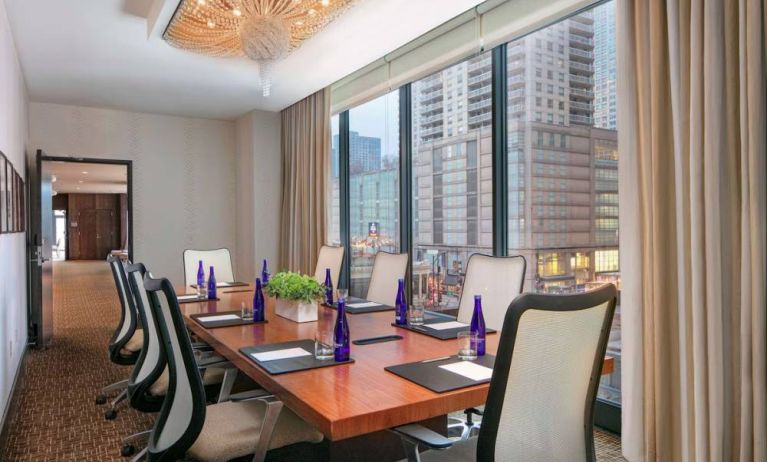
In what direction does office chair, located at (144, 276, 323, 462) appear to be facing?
to the viewer's right

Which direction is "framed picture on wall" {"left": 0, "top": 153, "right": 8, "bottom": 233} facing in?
to the viewer's right

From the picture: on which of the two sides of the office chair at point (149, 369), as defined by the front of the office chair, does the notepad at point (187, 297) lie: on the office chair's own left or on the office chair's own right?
on the office chair's own left

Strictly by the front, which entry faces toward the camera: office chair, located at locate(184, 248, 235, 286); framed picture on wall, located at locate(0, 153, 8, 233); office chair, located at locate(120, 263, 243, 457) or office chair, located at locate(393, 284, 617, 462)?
office chair, located at locate(184, 248, 235, 286)

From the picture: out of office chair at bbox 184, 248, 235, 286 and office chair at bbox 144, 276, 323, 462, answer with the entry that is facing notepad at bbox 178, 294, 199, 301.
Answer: office chair at bbox 184, 248, 235, 286

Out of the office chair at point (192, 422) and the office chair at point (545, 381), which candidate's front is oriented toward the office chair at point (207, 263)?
the office chair at point (545, 381)

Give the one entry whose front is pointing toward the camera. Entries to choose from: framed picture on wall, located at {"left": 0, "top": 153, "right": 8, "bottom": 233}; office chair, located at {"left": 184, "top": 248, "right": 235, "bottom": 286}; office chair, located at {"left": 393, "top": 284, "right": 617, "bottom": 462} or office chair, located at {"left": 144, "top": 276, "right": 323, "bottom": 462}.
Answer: office chair, located at {"left": 184, "top": 248, "right": 235, "bottom": 286}

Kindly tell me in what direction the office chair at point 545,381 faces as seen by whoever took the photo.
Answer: facing away from the viewer and to the left of the viewer

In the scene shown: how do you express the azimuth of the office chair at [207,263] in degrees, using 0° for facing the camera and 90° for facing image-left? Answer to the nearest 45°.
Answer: approximately 0°

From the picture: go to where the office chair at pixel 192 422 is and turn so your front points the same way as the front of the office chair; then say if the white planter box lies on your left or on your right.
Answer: on your left
